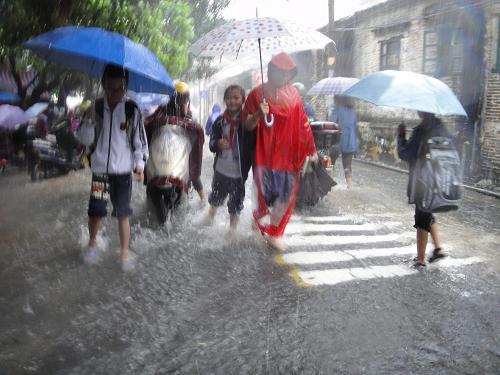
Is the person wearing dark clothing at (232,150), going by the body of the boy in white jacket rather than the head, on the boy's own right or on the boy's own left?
on the boy's own left

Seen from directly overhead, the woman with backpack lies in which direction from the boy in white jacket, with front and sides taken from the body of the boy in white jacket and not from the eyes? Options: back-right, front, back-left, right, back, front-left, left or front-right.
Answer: left

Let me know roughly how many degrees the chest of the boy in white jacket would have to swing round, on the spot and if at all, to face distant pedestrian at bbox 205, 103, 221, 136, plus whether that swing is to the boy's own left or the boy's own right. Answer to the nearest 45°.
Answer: approximately 135° to the boy's own left

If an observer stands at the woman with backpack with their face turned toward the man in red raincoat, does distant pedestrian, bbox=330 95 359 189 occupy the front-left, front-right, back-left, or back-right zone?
front-right

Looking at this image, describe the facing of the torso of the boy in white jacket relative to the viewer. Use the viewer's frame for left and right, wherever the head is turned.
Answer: facing the viewer

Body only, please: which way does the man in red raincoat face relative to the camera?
toward the camera

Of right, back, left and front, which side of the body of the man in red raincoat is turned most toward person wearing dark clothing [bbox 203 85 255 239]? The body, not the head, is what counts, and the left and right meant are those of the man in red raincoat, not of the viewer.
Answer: right

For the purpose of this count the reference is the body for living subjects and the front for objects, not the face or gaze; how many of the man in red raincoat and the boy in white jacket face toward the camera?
2

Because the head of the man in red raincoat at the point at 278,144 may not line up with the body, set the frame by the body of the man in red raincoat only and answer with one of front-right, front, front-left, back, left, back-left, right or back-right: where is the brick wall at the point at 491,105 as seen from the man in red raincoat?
back-left

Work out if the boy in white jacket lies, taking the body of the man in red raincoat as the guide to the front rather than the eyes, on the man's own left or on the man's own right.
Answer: on the man's own right

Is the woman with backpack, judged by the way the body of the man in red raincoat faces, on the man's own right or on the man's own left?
on the man's own left
